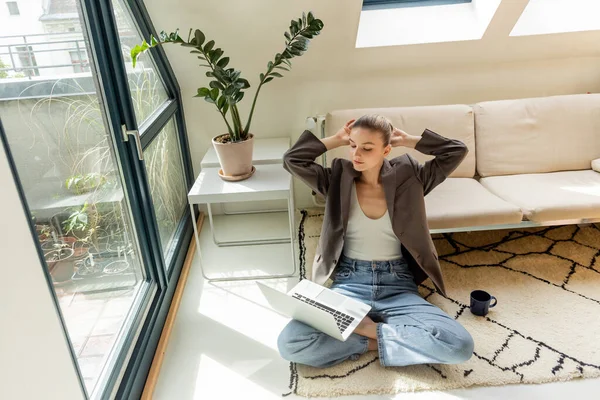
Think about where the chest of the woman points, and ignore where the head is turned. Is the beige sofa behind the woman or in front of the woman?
behind

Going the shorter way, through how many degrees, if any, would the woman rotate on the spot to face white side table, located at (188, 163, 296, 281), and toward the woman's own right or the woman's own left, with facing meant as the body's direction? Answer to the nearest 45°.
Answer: approximately 135° to the woman's own right

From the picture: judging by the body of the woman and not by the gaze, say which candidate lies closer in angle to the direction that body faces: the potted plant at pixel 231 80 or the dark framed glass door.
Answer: the dark framed glass door

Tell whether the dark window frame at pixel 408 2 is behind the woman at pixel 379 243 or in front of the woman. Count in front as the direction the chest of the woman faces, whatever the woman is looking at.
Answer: behind

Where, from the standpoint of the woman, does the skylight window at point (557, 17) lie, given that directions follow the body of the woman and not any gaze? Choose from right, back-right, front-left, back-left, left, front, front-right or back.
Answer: back-left

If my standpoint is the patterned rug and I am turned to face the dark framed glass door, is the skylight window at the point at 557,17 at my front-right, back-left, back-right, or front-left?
back-right

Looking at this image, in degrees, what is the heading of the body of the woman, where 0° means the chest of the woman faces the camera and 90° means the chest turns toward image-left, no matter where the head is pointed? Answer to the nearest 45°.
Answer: approximately 0°

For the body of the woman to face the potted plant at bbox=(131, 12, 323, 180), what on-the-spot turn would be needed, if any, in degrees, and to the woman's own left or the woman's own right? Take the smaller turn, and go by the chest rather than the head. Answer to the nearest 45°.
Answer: approximately 135° to the woman's own right
